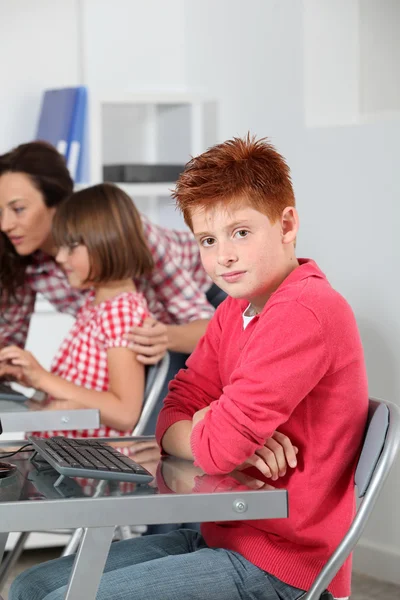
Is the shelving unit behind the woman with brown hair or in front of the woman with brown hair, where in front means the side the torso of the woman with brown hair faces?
behind

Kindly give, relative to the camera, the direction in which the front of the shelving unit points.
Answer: facing the viewer

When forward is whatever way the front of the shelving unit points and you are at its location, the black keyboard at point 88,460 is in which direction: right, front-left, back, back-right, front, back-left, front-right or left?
front

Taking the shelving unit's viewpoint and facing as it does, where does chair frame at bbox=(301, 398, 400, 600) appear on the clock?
The chair frame is roughly at 12 o'clock from the shelving unit.

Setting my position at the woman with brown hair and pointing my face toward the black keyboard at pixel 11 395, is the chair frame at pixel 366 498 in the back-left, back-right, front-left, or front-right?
front-left

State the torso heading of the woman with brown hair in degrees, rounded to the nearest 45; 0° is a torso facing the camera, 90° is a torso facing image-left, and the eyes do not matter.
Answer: approximately 45°

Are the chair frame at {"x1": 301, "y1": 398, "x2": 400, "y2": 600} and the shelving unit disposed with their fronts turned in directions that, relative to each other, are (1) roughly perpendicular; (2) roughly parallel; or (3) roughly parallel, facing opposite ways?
roughly perpendicular

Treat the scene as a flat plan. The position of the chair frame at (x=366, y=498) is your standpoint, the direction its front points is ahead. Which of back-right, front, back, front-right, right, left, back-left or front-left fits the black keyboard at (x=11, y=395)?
front-right

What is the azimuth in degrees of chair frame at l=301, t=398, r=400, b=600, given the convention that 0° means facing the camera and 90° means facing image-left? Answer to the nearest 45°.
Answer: approximately 90°

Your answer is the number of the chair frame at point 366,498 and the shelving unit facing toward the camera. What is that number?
1

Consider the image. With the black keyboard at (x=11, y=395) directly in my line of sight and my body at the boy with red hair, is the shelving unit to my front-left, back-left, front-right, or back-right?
front-right

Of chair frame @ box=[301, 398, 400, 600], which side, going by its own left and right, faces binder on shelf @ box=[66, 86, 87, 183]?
right
